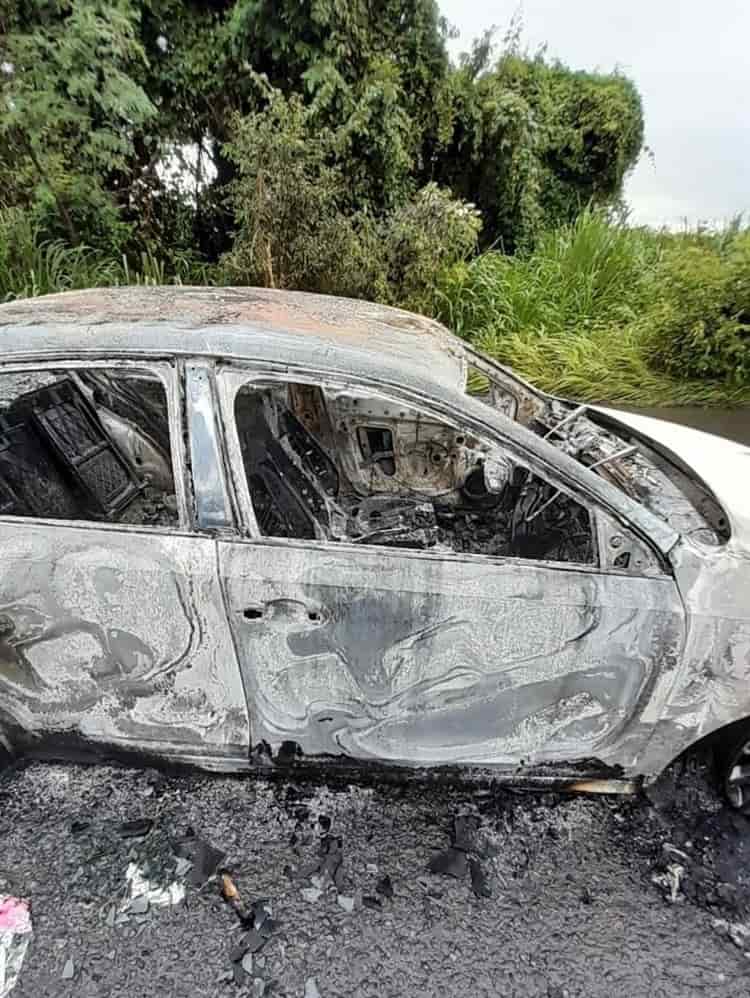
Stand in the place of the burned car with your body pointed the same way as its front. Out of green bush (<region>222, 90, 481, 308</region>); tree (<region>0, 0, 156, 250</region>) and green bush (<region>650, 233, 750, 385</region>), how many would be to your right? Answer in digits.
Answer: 0

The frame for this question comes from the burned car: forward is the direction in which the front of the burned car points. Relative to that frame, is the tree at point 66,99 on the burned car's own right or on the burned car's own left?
on the burned car's own left

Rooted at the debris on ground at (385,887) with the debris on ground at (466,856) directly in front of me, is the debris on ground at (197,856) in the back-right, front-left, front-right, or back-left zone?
back-left

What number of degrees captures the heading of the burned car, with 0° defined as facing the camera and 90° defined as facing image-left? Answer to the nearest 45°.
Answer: approximately 270°

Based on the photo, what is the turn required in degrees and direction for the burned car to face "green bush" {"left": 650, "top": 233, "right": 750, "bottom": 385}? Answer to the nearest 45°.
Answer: approximately 45° to its left

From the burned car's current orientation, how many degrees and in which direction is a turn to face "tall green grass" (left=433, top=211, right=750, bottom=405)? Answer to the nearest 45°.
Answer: approximately 45° to its left

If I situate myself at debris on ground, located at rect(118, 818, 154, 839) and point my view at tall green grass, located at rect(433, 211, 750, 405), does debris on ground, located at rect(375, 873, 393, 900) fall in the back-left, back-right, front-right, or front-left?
front-right

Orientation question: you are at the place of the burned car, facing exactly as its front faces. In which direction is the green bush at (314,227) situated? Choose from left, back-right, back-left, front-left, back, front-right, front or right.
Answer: left

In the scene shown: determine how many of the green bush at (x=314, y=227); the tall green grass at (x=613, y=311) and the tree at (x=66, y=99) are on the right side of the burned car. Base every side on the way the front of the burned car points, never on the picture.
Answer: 0
